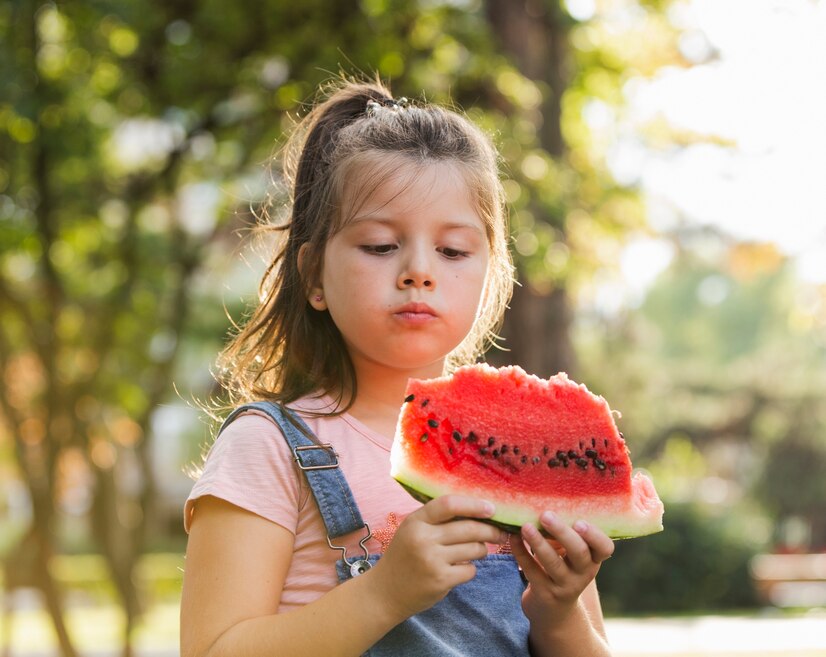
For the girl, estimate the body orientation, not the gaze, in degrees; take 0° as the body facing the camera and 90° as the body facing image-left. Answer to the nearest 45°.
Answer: approximately 315°

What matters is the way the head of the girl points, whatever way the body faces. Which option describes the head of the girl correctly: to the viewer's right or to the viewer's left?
to the viewer's right

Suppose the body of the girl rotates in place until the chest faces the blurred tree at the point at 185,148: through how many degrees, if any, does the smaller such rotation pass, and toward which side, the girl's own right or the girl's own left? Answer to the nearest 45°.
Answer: approximately 135° to the girl's own left

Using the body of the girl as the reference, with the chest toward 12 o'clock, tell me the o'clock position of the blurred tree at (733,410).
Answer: The blurred tree is roughly at 8 o'clock from the girl.

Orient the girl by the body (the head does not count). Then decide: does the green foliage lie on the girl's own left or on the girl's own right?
on the girl's own left
